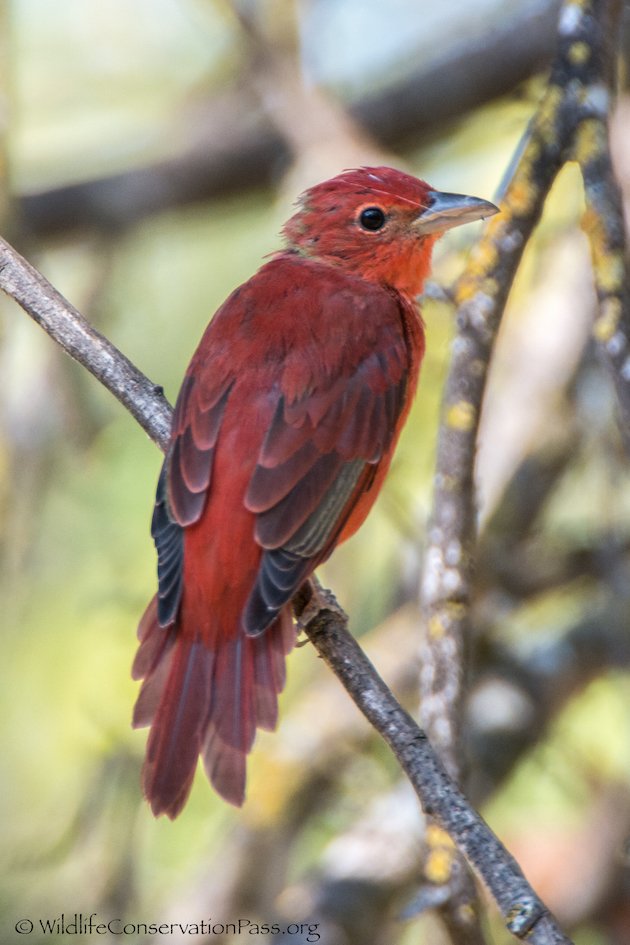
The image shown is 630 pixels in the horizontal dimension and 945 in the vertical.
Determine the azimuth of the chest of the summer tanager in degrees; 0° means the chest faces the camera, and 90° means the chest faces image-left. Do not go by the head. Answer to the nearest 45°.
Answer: approximately 225°
